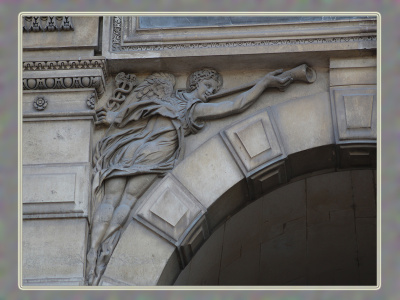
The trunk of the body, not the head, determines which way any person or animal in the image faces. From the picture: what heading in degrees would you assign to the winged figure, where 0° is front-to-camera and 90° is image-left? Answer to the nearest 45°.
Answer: approximately 315°
